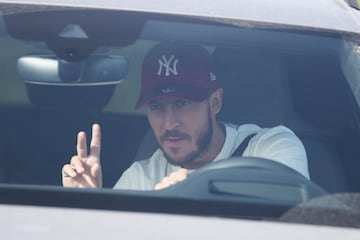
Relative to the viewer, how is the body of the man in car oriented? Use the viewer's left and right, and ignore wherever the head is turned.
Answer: facing the viewer and to the left of the viewer
